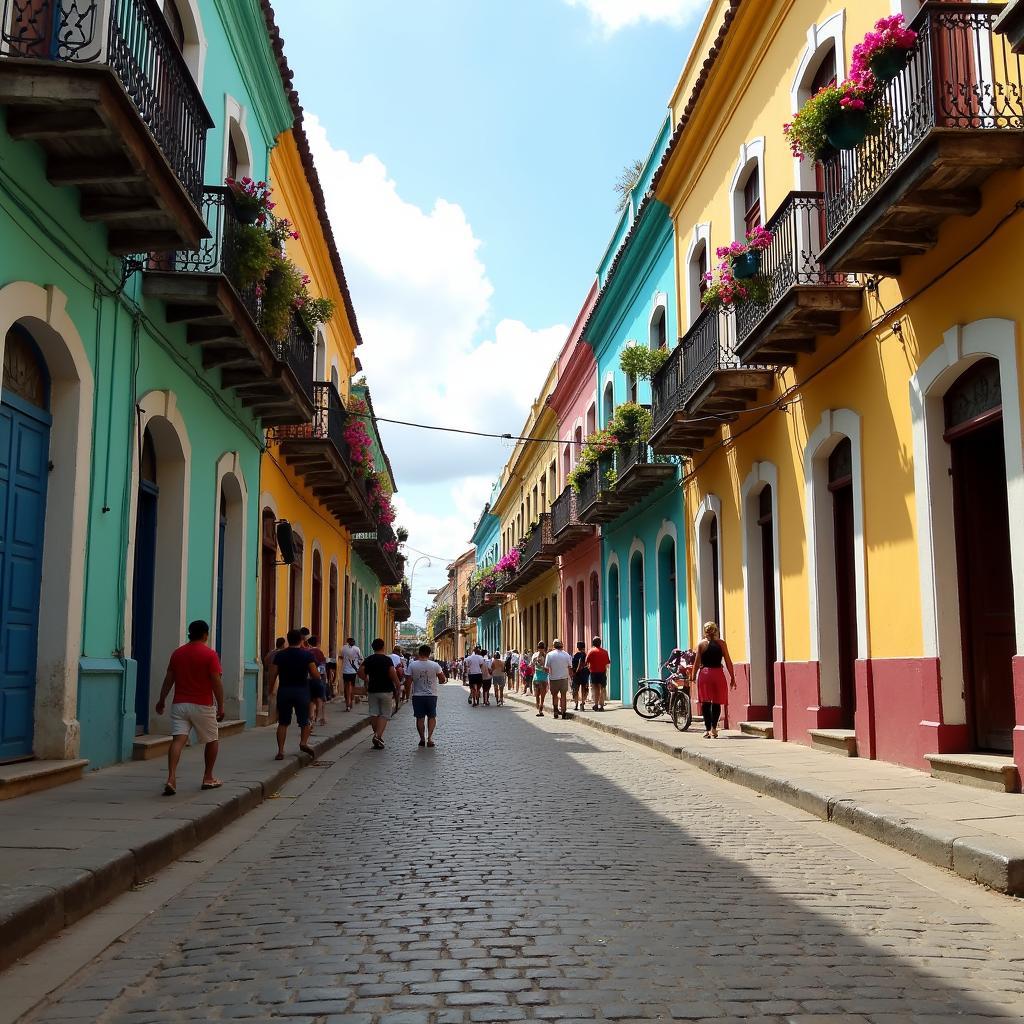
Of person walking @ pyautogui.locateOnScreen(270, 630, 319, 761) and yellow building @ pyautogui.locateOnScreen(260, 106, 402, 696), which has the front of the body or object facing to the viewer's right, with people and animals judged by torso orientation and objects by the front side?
the yellow building

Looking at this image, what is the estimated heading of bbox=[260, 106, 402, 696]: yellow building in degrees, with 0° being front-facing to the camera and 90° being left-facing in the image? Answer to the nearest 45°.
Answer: approximately 270°

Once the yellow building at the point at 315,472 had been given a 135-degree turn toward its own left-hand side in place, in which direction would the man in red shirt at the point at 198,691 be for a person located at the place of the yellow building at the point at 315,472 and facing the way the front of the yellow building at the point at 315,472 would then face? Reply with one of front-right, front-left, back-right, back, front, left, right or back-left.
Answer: back-left

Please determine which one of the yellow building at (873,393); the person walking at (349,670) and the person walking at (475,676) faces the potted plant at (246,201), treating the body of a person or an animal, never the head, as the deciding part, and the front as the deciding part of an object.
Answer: the yellow building

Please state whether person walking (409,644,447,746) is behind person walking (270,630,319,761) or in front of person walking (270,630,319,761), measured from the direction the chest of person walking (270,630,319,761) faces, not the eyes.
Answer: in front

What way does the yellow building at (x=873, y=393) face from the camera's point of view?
to the viewer's left

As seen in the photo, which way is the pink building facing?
to the viewer's left

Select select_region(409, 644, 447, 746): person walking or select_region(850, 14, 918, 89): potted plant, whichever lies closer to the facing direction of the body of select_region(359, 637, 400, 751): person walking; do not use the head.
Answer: the person walking

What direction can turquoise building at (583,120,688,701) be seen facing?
to the viewer's left

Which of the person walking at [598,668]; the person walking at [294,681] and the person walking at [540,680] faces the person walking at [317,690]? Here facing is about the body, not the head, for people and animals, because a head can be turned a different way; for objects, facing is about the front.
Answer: the person walking at [294,681]
